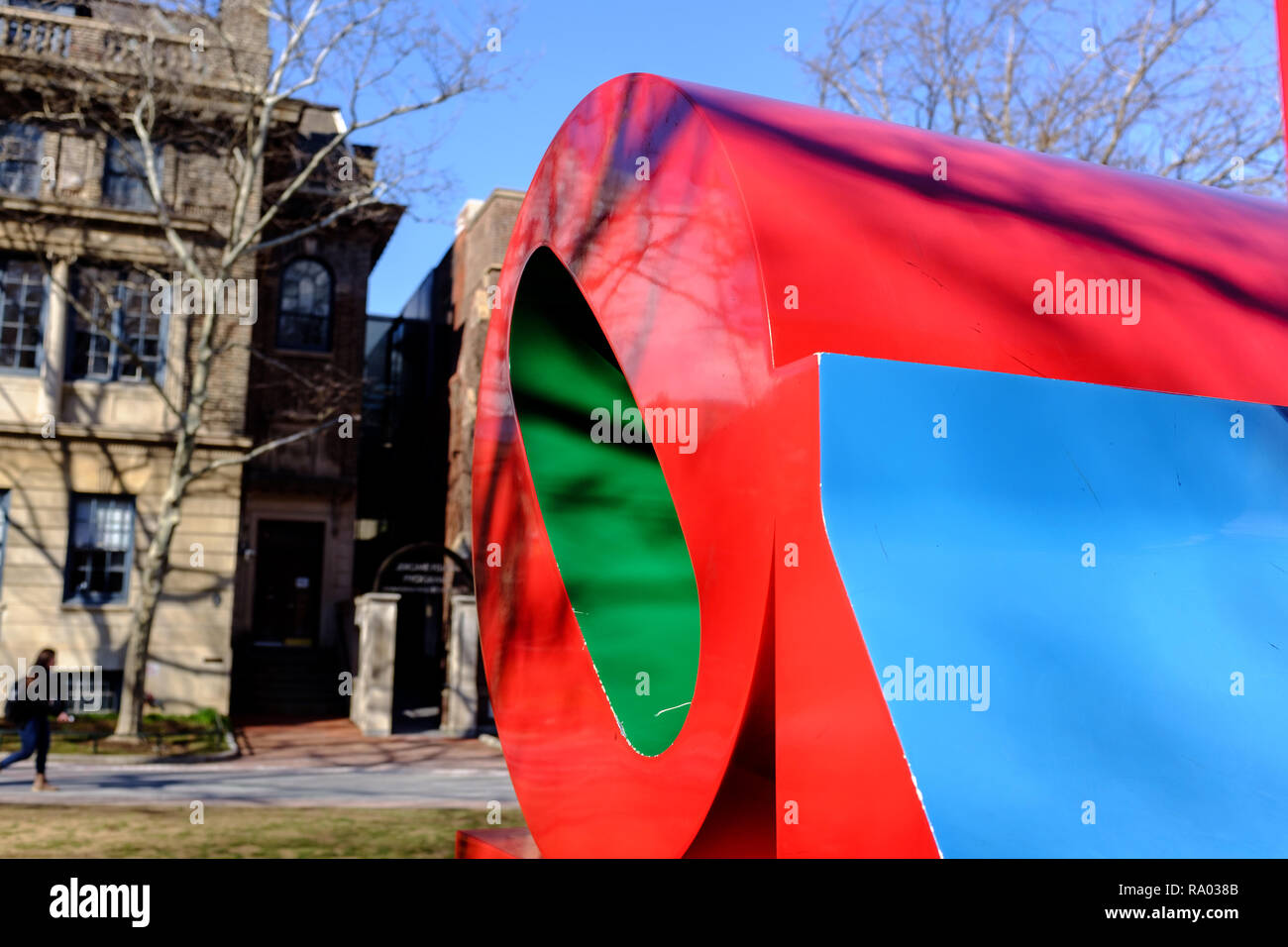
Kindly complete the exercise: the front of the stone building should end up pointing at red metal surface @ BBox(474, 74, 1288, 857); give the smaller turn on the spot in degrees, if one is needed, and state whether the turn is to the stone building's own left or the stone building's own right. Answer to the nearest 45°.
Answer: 0° — it already faces it

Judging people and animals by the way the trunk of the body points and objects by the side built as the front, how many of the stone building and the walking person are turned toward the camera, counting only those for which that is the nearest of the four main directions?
1

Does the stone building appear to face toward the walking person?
yes

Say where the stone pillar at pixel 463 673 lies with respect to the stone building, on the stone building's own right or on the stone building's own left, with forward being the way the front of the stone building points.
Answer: on the stone building's own left

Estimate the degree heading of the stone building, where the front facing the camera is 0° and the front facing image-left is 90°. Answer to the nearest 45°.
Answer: approximately 0°

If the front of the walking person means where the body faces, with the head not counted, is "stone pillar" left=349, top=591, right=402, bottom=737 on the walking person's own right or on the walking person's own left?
on the walking person's own left

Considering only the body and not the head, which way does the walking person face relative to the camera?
to the viewer's right

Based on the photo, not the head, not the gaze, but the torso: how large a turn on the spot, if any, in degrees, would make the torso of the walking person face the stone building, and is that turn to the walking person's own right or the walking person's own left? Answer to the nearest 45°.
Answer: approximately 90° to the walking person's own left

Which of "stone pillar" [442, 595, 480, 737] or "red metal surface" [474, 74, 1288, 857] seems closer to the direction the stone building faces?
the red metal surface
